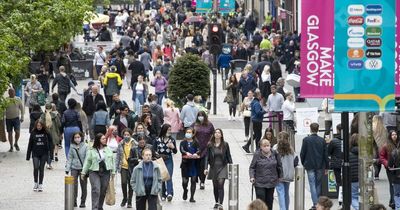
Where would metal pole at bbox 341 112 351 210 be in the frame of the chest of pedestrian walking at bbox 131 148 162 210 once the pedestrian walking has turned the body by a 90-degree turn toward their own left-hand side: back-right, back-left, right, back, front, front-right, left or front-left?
front-right

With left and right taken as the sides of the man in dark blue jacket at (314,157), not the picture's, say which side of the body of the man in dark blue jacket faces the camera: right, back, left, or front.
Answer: back

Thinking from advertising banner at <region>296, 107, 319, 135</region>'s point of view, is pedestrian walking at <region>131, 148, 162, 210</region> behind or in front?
in front

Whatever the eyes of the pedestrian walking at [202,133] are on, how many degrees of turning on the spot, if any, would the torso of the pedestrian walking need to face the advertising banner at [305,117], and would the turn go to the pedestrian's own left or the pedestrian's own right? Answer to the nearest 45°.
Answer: approximately 135° to the pedestrian's own left

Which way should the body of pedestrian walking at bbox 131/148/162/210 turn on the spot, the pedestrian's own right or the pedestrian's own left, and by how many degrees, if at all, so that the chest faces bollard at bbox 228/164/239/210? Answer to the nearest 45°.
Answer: approximately 90° to the pedestrian's own left

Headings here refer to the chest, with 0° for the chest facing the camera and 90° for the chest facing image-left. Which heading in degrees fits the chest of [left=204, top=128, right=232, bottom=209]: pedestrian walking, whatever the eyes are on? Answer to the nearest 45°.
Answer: approximately 0°

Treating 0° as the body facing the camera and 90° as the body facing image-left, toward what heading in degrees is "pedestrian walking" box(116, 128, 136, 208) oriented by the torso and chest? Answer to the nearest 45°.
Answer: approximately 0°

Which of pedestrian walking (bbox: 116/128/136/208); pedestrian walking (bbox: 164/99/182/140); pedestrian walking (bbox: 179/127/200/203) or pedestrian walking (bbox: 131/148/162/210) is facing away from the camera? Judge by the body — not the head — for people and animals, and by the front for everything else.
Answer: pedestrian walking (bbox: 164/99/182/140)

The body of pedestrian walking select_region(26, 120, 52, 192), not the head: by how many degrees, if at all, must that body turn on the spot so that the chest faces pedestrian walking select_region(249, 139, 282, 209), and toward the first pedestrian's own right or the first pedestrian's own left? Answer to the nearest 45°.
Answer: approximately 45° to the first pedestrian's own left
